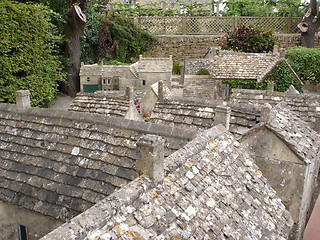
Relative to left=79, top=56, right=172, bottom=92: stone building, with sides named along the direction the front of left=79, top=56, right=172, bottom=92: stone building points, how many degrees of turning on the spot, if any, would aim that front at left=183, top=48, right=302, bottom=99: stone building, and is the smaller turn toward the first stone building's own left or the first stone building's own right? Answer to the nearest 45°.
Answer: approximately 45° to the first stone building's own left

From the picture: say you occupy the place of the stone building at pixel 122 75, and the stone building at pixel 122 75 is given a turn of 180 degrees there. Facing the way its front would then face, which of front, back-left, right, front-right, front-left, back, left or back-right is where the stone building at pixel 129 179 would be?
back

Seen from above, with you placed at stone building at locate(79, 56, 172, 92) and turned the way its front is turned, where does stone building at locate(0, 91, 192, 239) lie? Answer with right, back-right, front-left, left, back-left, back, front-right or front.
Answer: front

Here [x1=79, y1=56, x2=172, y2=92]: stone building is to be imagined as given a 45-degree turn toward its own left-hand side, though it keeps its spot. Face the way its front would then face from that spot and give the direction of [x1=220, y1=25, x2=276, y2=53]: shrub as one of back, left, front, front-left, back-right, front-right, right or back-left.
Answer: front-left

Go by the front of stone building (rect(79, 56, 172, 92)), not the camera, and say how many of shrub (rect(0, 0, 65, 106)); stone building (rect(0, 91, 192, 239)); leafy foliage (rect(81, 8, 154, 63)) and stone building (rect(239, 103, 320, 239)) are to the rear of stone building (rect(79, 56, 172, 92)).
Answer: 1

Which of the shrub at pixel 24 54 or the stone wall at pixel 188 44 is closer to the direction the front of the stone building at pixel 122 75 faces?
the shrub

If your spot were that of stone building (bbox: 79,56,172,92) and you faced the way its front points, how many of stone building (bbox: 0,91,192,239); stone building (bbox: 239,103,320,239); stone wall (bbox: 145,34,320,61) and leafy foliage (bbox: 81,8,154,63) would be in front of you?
2

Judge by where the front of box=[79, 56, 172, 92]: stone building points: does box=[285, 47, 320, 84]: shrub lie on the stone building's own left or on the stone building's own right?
on the stone building's own left

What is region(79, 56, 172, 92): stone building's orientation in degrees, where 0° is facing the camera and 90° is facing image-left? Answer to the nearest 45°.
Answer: approximately 0°

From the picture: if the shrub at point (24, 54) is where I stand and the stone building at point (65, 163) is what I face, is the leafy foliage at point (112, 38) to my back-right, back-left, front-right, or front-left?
back-left

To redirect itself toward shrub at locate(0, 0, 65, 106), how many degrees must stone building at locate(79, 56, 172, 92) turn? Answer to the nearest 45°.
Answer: approximately 45° to its right

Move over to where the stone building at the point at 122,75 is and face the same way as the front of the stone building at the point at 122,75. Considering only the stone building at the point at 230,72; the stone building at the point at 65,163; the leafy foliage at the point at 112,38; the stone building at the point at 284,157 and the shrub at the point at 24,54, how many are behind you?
1

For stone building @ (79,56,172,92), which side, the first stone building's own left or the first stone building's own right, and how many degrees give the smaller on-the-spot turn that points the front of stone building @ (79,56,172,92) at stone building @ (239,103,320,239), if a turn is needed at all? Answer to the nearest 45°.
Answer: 0° — it already faces it

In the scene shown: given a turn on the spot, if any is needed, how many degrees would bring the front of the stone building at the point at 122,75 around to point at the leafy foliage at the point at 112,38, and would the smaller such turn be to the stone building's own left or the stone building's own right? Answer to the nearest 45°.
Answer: approximately 180°
